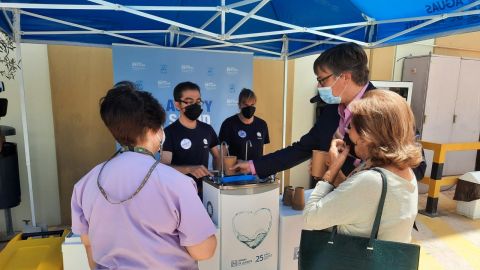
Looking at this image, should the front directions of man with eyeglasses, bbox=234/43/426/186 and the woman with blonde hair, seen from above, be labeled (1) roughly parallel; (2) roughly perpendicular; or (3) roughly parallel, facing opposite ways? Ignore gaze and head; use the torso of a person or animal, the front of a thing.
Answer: roughly perpendicular

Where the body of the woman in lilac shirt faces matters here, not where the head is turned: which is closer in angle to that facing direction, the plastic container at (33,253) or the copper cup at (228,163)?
the copper cup

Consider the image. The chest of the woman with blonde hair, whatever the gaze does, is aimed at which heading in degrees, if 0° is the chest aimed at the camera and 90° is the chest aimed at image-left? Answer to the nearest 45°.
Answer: approximately 135°

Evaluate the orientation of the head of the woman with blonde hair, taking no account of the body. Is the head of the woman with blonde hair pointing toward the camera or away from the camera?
away from the camera

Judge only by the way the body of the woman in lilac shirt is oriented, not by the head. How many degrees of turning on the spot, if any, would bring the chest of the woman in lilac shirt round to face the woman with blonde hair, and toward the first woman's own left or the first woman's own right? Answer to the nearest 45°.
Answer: approximately 45° to the first woman's own right

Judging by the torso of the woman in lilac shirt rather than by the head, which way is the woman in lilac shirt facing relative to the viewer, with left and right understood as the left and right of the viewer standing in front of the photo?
facing away from the viewer and to the right of the viewer

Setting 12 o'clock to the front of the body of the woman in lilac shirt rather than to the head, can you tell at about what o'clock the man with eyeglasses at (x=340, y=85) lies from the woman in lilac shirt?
The man with eyeglasses is roughly at 1 o'clock from the woman in lilac shirt.

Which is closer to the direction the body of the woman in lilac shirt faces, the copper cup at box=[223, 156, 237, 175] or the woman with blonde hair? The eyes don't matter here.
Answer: the copper cup

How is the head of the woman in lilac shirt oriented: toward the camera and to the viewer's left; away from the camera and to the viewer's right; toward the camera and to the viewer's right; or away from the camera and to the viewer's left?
away from the camera and to the viewer's right
